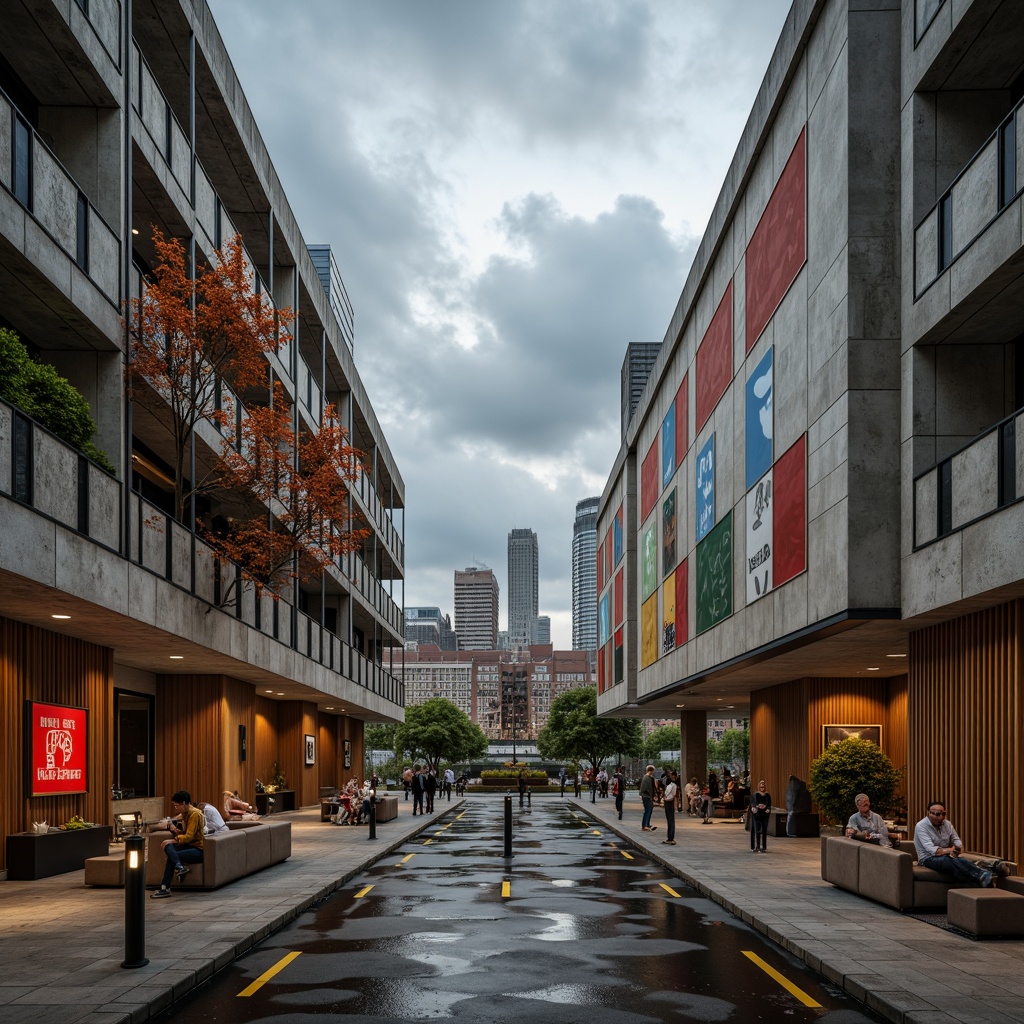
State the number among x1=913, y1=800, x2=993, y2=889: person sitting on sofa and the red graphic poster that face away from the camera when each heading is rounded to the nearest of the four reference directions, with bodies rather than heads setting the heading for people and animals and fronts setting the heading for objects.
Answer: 0

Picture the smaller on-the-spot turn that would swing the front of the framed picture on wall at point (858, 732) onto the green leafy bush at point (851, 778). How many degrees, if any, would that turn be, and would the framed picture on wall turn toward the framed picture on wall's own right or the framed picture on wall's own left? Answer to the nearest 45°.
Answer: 0° — it already faces it

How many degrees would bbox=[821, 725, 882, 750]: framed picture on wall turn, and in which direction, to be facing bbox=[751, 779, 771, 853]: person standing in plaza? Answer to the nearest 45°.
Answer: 0° — it already faces them

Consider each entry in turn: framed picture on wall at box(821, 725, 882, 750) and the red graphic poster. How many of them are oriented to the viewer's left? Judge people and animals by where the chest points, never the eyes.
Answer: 0

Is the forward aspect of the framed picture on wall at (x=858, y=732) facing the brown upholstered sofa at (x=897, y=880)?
yes

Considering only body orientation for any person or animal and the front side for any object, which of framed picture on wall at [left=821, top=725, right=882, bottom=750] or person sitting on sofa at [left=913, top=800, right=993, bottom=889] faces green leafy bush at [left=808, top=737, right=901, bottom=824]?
the framed picture on wall

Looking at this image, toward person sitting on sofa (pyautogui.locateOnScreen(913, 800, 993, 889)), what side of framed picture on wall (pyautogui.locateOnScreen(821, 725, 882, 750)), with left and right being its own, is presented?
front

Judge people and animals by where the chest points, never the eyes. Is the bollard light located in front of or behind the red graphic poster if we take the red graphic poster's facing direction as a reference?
in front
